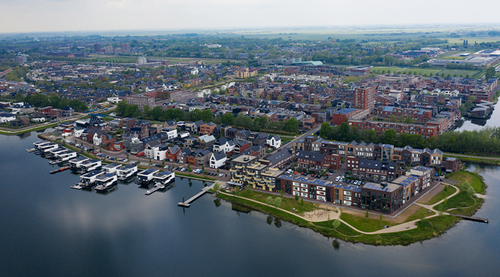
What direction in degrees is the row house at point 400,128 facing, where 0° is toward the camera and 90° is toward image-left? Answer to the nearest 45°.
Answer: approximately 45°

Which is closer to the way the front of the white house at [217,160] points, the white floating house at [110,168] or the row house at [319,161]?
the white floating house

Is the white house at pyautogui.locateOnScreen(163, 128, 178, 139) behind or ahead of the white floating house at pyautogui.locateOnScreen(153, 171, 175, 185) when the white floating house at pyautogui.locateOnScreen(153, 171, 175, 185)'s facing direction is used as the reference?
behind

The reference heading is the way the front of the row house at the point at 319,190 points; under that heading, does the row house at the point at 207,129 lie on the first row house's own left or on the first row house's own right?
on the first row house's own right

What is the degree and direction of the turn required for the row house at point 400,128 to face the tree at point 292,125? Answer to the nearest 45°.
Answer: approximately 45° to its right

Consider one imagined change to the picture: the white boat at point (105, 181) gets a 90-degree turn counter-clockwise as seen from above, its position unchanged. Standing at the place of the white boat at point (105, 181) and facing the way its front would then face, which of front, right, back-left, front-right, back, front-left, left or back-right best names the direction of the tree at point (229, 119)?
left

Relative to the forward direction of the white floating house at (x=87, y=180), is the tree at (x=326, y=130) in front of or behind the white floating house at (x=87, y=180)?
behind

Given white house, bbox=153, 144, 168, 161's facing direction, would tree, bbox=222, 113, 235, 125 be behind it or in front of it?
behind

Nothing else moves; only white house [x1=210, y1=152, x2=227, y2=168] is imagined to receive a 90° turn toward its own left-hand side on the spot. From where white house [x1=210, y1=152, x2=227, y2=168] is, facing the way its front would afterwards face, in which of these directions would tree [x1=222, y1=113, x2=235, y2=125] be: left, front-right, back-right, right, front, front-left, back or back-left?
back-left

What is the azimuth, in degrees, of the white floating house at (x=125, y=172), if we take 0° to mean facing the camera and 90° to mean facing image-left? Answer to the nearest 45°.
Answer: approximately 45°

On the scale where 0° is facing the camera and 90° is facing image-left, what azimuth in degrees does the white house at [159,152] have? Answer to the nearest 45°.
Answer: approximately 45°
